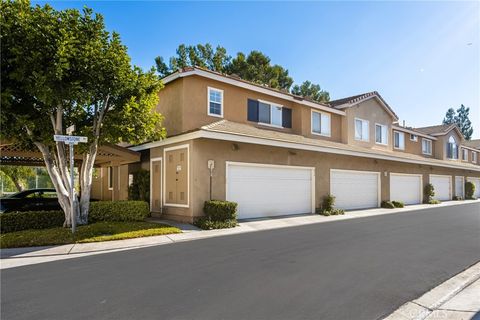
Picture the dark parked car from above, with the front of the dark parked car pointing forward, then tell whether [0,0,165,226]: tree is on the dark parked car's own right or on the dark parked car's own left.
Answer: on the dark parked car's own left

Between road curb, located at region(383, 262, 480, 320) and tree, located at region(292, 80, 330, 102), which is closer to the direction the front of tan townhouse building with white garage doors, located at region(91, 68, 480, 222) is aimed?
the road curb

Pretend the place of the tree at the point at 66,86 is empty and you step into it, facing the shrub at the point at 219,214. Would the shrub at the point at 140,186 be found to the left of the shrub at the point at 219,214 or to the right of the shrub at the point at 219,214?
left

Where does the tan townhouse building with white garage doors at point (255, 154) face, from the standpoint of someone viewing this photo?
facing the viewer and to the right of the viewer

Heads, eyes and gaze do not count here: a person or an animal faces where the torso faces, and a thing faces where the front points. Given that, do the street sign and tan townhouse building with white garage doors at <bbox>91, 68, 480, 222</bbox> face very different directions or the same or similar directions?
same or similar directions

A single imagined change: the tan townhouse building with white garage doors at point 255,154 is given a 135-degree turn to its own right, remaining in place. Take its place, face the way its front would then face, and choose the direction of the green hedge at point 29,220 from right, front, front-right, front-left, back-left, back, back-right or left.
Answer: front-left

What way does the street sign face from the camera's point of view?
toward the camera

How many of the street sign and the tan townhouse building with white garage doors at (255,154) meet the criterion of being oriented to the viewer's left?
0

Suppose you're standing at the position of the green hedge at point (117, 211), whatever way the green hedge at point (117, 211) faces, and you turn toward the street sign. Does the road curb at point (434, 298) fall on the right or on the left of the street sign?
left

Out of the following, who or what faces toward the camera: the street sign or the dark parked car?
the street sign

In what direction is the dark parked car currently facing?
to the viewer's left

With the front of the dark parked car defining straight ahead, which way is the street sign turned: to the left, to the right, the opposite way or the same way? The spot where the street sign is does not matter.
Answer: to the left
